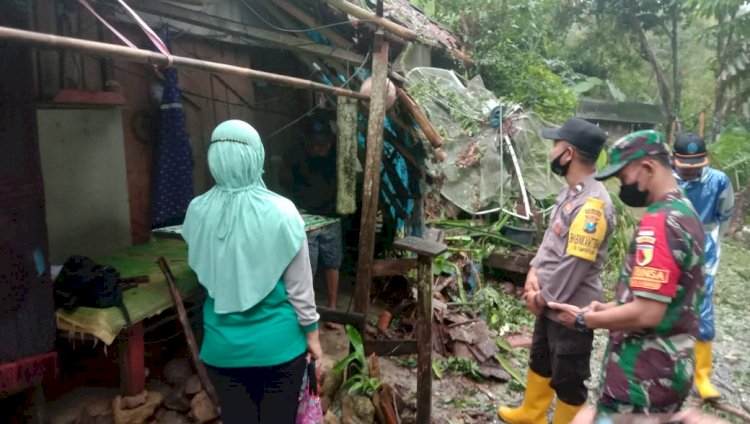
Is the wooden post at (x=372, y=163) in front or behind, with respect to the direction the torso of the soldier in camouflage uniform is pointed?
in front

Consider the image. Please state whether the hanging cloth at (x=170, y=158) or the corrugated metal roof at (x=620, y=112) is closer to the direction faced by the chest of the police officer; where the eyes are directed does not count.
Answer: the hanging cloth

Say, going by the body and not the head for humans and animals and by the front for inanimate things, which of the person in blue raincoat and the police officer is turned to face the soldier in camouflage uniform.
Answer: the person in blue raincoat

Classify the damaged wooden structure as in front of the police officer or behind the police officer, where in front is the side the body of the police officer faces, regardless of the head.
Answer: in front

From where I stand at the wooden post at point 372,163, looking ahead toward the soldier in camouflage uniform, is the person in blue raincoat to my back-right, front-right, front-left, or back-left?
front-left

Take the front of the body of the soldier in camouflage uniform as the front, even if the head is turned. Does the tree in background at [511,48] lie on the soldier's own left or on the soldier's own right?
on the soldier's own right

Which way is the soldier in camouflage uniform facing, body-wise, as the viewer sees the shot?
to the viewer's left

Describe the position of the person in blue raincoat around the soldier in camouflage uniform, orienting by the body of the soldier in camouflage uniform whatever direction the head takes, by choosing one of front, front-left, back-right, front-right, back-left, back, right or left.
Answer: right

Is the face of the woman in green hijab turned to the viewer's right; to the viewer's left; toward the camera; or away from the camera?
away from the camera

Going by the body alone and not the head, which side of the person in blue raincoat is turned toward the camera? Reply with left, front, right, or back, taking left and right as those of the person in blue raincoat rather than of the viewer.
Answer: front

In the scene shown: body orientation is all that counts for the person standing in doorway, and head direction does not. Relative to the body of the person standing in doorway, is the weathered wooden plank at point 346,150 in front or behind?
in front

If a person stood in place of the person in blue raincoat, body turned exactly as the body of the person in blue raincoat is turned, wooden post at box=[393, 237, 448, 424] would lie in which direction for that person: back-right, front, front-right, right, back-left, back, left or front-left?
front-right

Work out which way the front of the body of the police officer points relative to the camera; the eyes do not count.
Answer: to the viewer's left

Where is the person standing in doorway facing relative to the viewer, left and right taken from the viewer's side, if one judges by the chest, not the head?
facing the viewer
